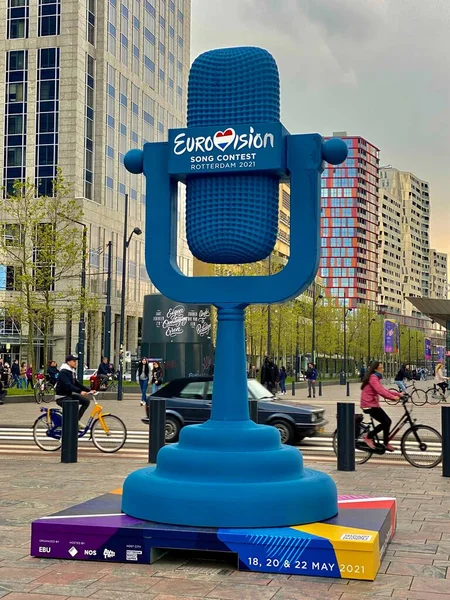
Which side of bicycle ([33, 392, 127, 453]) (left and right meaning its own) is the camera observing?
right

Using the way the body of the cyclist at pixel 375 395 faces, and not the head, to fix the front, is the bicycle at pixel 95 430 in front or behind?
behind

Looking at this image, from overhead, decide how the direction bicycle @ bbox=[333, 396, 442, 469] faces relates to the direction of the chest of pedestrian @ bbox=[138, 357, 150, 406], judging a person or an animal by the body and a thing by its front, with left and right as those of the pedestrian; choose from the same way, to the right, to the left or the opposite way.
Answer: to the left

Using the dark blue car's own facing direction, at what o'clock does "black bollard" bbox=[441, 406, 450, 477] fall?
The black bollard is roughly at 2 o'clock from the dark blue car.

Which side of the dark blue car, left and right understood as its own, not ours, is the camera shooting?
right

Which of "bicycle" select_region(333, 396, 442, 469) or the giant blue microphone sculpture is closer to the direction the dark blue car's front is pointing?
the bicycle

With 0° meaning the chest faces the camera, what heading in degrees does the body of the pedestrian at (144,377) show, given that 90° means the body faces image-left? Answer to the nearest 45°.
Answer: approximately 0°

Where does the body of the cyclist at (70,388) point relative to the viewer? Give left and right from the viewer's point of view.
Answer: facing to the right of the viewer

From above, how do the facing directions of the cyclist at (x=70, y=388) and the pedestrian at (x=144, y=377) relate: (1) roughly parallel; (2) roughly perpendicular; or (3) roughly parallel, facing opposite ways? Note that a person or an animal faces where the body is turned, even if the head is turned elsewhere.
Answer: roughly perpendicular

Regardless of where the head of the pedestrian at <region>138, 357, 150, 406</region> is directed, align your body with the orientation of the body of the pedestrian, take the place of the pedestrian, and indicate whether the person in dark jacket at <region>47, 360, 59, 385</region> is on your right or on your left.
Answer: on your right

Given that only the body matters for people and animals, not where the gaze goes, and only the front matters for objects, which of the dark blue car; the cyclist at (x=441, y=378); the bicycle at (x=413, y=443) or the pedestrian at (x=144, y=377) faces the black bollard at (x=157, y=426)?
the pedestrian
